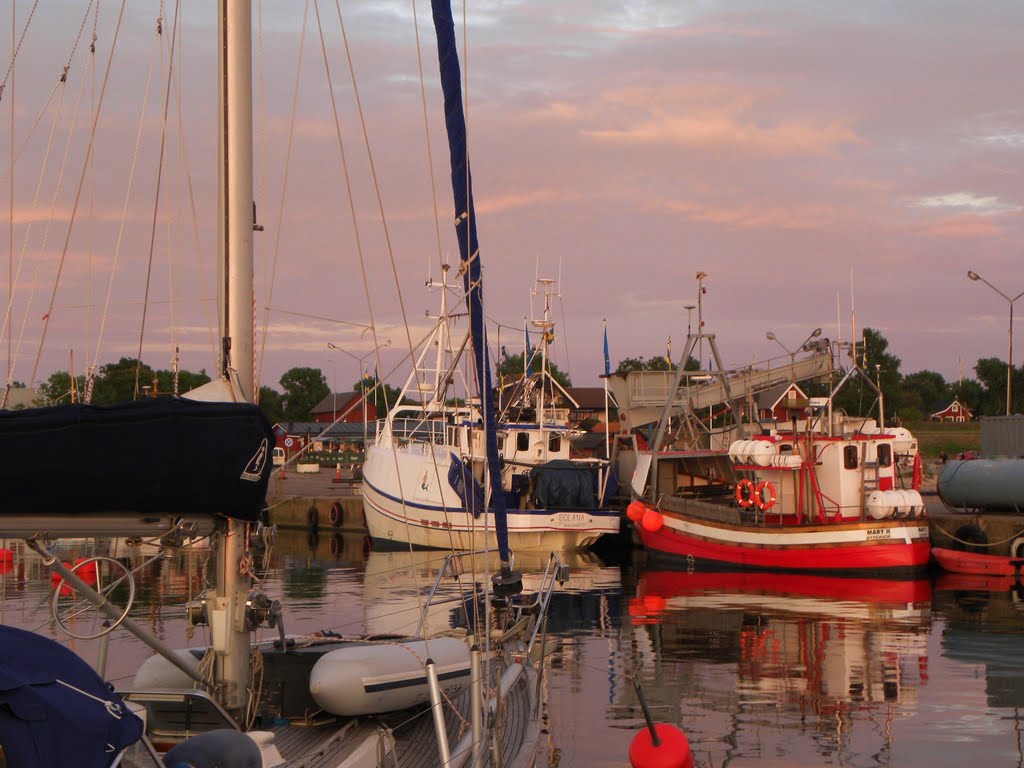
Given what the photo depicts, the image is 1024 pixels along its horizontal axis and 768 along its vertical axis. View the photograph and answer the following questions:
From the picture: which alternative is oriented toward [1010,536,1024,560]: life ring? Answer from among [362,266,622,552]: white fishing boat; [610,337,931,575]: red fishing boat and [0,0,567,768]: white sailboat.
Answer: [0,0,567,768]: white sailboat

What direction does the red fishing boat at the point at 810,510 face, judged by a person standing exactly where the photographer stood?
facing away from the viewer and to the left of the viewer

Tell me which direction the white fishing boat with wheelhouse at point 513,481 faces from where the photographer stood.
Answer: facing away from the viewer and to the left of the viewer

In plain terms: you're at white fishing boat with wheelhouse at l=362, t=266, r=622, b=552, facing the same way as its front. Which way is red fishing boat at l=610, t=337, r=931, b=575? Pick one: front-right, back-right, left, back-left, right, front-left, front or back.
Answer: back

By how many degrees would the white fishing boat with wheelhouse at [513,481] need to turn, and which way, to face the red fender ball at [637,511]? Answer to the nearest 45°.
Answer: approximately 180°

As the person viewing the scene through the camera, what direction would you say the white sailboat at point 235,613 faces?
facing away from the viewer and to the right of the viewer

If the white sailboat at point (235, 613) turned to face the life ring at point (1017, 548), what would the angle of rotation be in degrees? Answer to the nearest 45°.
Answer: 0° — it already faces it
